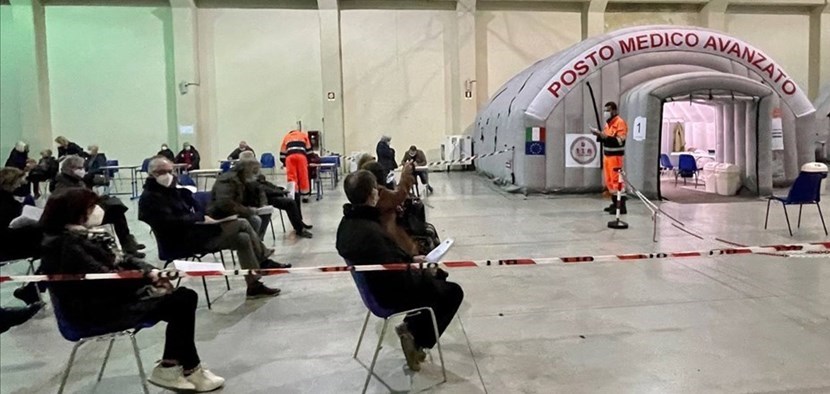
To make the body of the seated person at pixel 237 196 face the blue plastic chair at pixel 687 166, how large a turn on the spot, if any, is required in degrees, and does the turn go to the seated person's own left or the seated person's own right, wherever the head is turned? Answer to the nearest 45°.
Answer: approximately 45° to the seated person's own left

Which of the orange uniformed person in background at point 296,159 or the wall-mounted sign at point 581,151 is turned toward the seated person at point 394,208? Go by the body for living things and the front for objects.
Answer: the wall-mounted sign

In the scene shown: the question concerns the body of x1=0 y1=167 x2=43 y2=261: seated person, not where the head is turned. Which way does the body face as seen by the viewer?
to the viewer's right

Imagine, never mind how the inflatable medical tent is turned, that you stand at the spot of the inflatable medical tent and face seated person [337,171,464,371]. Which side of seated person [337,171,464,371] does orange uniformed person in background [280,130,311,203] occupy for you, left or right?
right

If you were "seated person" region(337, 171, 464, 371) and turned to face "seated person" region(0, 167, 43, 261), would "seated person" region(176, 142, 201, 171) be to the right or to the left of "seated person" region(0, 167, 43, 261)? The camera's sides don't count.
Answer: right

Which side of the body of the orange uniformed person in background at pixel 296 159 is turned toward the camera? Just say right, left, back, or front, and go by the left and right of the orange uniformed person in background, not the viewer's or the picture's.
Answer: back

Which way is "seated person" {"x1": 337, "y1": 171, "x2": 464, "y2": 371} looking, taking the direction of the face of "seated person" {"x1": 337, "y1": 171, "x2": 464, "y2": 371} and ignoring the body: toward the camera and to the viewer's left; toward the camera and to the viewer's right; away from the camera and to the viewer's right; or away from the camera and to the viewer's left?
away from the camera and to the viewer's right

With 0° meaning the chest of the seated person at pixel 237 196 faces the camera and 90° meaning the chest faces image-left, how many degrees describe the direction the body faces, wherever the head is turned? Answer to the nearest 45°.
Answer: approximately 270°

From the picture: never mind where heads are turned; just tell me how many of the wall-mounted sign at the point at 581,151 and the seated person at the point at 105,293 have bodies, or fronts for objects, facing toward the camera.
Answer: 1

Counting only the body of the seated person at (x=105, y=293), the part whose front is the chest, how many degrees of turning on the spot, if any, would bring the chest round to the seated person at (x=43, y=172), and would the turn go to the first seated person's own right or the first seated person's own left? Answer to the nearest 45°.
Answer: approximately 90° to the first seated person's own left

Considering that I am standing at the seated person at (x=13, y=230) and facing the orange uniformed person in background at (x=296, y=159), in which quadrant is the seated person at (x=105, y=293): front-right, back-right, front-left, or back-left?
back-right

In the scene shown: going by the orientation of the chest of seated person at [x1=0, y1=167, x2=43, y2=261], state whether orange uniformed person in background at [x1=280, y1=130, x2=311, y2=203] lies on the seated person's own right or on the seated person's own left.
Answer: on the seated person's own left

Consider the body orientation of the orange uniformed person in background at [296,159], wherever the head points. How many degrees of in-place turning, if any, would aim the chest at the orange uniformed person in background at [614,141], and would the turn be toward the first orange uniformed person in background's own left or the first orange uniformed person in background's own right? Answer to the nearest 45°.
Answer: approximately 135° to the first orange uniformed person in background's own right

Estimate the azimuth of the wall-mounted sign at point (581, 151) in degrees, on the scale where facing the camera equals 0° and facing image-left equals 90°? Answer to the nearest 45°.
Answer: approximately 0°
